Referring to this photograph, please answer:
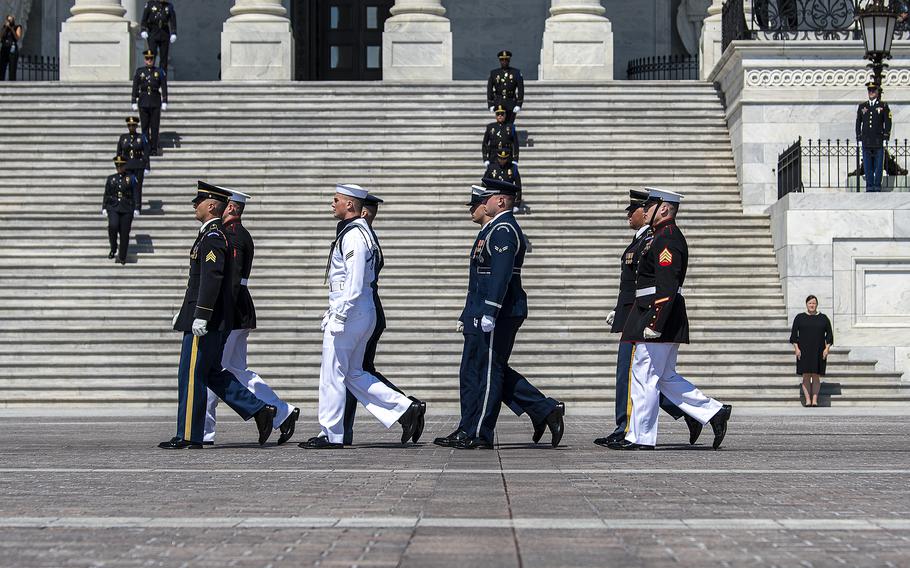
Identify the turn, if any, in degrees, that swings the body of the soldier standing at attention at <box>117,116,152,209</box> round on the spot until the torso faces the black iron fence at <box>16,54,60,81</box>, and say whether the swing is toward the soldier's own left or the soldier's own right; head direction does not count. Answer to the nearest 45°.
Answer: approximately 180°

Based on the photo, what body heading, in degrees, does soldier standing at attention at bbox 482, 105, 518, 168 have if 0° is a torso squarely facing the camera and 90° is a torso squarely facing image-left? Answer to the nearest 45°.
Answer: approximately 0°
